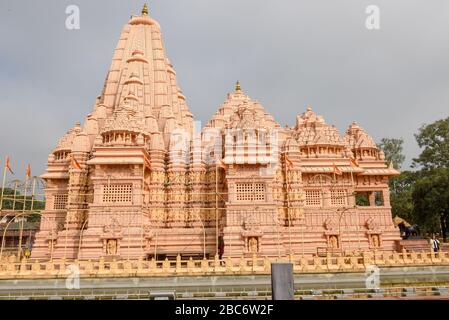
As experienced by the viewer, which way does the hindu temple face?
facing to the right of the viewer

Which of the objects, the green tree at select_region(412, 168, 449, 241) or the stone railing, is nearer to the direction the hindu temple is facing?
the green tree

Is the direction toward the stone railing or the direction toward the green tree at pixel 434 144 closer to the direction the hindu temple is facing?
the green tree

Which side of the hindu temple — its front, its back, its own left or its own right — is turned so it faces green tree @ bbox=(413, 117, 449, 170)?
front

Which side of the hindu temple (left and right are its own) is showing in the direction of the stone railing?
right

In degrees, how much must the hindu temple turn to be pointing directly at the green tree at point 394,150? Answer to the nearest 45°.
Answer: approximately 45° to its left

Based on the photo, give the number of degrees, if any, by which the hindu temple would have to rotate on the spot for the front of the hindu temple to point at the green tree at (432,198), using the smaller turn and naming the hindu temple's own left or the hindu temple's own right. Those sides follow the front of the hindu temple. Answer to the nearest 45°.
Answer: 0° — it already faces it
